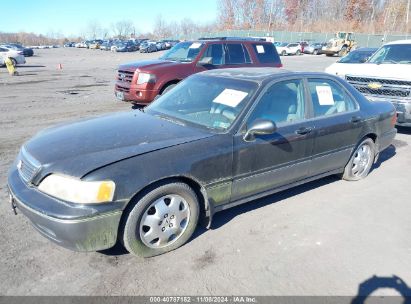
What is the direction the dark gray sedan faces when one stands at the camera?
facing the viewer and to the left of the viewer

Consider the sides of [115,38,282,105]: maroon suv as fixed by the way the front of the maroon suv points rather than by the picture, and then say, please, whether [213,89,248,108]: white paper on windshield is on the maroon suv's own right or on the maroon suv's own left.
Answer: on the maroon suv's own left

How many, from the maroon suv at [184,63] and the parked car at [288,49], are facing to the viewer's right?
0

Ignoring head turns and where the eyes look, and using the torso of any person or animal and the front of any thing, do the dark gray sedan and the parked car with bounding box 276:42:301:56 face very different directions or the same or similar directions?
same or similar directions

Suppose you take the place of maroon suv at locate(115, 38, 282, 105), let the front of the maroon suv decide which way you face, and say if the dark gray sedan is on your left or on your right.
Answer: on your left

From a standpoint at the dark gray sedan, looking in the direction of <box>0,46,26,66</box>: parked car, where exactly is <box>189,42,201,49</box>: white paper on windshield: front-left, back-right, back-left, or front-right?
front-right

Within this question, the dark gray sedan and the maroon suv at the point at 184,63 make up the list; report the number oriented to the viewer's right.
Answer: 0

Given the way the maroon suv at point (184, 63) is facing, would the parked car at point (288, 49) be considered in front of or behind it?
behind

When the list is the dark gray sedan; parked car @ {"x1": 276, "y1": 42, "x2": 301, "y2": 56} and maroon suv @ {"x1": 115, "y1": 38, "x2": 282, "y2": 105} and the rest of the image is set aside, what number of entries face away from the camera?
0

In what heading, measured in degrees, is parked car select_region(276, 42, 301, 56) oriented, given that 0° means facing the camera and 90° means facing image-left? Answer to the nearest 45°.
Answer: approximately 45°

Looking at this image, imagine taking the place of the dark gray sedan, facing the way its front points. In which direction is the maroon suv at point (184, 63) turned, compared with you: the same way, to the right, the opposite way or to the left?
the same way

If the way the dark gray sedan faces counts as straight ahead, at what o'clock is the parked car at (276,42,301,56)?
The parked car is roughly at 5 o'clock from the dark gray sedan.

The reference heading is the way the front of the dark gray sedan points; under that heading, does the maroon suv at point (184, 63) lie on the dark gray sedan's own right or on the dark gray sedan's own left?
on the dark gray sedan's own right

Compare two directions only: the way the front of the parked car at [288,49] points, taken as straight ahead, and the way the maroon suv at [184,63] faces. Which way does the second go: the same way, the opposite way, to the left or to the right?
the same way

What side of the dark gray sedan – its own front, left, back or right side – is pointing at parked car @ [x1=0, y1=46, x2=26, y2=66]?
right

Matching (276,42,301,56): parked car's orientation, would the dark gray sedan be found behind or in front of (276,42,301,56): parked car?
in front
